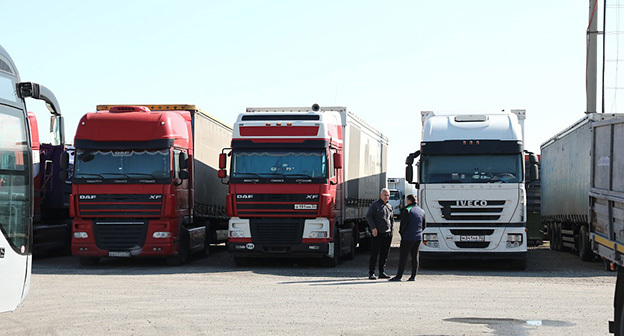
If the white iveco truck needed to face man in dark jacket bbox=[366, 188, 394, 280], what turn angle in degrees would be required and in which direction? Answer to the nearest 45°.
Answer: approximately 45° to its right

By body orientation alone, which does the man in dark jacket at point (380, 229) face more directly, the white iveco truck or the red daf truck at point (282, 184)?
the white iveco truck

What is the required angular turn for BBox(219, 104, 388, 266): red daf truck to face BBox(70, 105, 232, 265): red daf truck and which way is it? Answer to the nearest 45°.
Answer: approximately 90° to its right

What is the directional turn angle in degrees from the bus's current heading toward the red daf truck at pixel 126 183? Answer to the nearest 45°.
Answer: approximately 90° to its left

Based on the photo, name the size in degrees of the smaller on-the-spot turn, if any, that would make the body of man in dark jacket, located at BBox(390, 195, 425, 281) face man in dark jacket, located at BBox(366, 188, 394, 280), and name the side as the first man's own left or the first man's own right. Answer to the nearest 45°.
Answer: approximately 45° to the first man's own left

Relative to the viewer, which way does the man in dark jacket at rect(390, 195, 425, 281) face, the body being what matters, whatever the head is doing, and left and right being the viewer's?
facing away from the viewer and to the left of the viewer

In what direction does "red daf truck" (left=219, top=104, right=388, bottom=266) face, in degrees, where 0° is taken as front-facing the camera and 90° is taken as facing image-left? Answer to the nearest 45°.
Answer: approximately 0°
